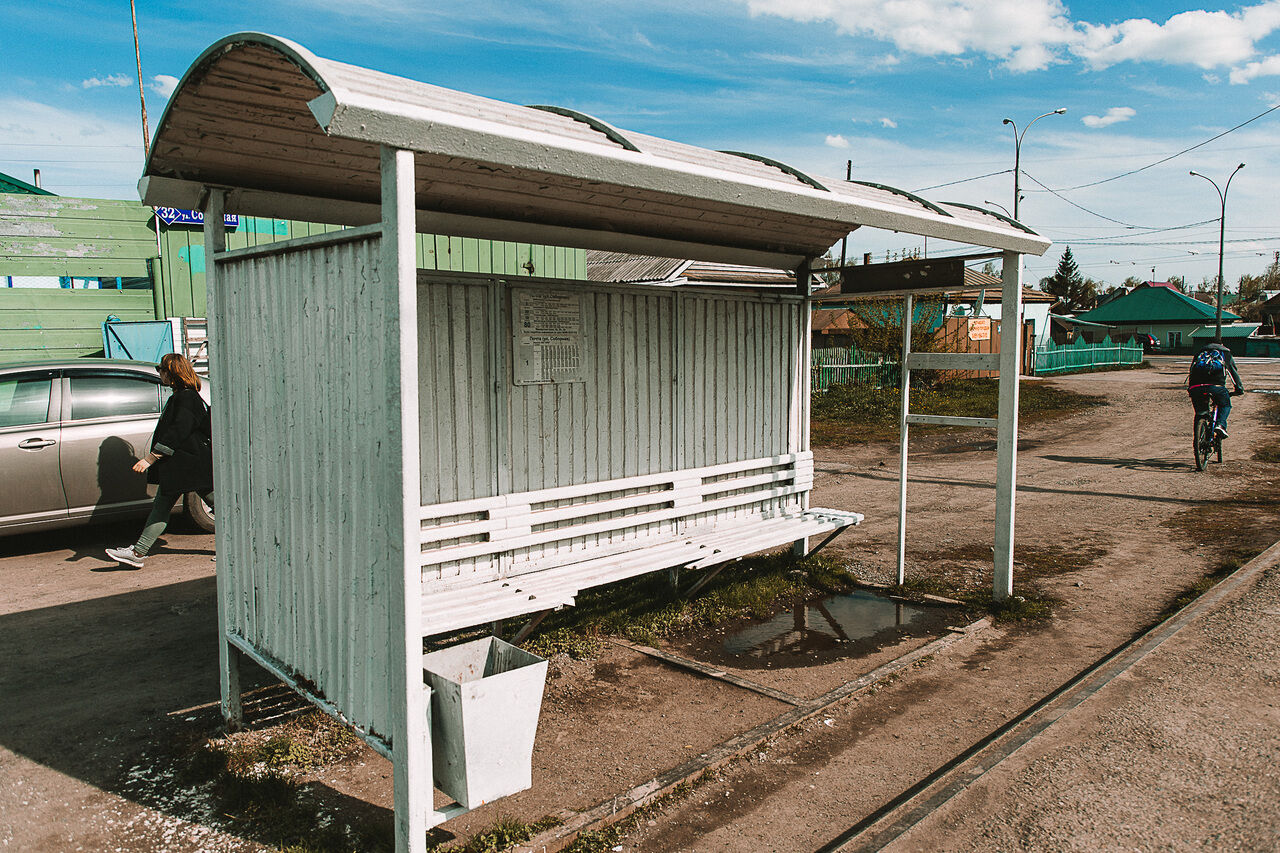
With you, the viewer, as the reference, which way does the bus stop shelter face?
facing the viewer and to the right of the viewer

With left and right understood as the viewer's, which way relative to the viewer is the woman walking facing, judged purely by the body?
facing to the left of the viewer

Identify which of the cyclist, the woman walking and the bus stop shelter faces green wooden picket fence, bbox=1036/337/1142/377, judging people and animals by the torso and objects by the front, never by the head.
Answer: the cyclist

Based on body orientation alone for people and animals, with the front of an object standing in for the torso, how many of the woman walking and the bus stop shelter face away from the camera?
0

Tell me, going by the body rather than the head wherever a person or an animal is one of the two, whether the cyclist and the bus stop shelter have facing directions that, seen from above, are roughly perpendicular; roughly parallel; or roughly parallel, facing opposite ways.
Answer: roughly perpendicular

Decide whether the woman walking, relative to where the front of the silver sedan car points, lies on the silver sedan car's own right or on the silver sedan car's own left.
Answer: on the silver sedan car's own left

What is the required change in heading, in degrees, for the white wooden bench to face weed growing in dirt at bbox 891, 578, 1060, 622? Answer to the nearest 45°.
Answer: approximately 45° to its left

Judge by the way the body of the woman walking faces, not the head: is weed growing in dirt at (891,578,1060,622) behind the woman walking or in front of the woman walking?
behind

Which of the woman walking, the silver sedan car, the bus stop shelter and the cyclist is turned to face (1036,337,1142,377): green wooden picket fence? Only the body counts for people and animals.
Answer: the cyclist

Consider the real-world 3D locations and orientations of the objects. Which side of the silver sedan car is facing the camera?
left

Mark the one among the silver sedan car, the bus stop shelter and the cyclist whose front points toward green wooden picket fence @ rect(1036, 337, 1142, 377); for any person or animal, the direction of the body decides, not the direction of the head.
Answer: the cyclist

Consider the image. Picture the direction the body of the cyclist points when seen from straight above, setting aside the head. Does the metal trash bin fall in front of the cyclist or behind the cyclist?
behind

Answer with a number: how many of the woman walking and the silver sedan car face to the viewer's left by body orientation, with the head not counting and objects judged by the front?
2

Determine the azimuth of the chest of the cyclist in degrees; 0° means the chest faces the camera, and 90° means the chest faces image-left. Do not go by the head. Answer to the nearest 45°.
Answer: approximately 180°

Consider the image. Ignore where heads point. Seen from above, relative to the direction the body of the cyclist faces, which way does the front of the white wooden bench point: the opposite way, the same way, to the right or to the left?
to the right

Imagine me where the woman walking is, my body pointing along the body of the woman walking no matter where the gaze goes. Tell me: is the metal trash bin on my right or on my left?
on my left
